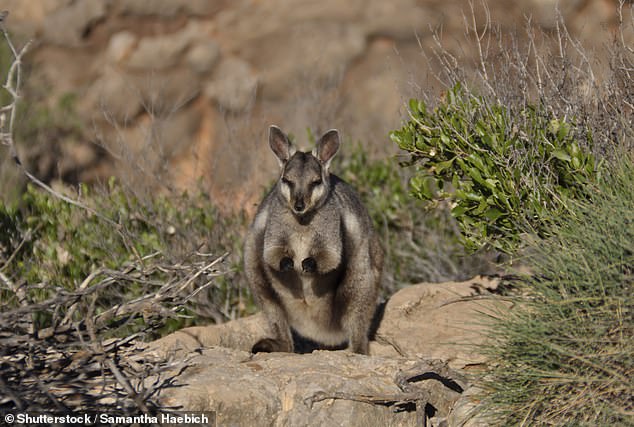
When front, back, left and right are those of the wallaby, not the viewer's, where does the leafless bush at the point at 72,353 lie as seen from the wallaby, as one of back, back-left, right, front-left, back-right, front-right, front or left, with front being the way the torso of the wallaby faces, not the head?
front-right

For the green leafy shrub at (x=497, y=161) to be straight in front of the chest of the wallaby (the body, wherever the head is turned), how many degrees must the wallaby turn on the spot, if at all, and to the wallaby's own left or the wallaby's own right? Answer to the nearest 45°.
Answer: approximately 90° to the wallaby's own left

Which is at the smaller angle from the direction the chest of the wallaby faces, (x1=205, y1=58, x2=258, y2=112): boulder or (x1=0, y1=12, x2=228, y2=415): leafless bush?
the leafless bush

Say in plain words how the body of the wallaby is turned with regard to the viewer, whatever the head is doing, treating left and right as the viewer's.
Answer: facing the viewer

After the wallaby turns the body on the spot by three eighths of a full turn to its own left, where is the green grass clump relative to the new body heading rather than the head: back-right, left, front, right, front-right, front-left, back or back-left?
right

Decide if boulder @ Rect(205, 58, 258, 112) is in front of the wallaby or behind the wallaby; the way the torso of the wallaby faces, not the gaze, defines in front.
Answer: behind

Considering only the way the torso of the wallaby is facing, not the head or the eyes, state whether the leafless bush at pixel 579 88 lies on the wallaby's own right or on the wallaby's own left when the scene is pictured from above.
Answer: on the wallaby's own left

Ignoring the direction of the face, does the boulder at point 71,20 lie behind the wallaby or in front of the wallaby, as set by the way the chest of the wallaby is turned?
behind
